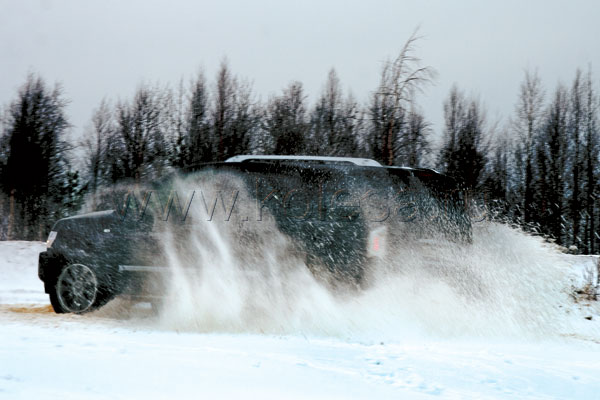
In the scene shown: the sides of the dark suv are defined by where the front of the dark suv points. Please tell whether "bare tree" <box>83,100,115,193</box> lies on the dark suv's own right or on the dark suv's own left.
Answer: on the dark suv's own right

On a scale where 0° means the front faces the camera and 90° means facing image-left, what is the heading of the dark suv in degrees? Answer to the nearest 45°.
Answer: approximately 90°
